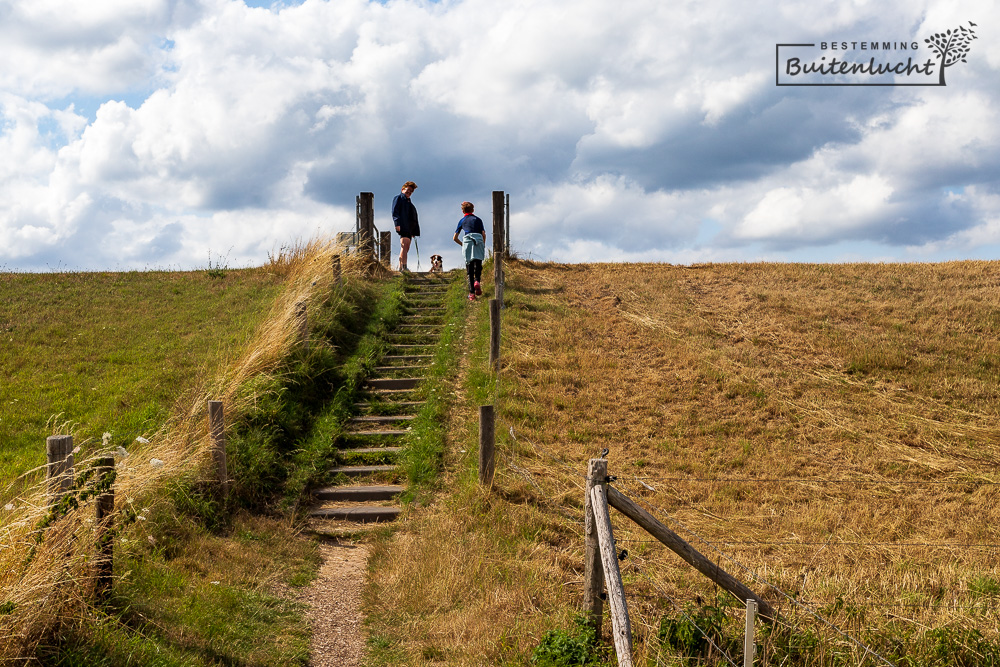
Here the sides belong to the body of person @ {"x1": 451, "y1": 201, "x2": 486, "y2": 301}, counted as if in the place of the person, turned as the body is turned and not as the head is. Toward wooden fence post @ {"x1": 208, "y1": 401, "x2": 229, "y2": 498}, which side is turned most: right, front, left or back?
back

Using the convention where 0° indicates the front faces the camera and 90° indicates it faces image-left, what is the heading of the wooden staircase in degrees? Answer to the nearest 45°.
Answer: approximately 0°

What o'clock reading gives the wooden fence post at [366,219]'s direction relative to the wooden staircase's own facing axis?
The wooden fence post is roughly at 6 o'clock from the wooden staircase.

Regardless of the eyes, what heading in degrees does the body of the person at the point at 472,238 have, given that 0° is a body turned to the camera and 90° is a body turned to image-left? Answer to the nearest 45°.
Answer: approximately 180°

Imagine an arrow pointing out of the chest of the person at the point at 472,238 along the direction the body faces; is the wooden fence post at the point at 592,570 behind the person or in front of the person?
behind

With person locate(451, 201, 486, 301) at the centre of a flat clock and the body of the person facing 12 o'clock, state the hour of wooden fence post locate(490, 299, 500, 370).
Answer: The wooden fence post is roughly at 6 o'clock from the person.

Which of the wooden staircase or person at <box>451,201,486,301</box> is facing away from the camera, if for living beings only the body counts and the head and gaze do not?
the person
